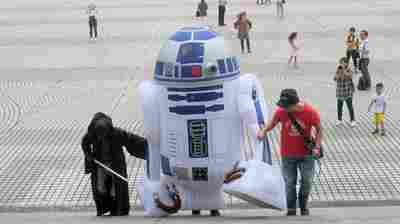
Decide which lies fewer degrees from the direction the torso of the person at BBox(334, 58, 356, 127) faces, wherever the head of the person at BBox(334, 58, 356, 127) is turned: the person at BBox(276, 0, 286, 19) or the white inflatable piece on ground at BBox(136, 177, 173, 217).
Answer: the white inflatable piece on ground

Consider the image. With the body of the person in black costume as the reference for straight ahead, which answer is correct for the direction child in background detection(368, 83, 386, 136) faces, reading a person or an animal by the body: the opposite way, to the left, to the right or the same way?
the same way

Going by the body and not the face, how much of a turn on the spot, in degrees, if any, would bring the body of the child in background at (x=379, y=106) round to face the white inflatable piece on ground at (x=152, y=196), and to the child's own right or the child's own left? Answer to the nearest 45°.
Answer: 0° — they already face it

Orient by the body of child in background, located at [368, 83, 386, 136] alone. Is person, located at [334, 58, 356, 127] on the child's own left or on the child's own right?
on the child's own right

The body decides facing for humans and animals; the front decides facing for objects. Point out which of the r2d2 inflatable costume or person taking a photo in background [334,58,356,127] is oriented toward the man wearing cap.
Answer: the person taking a photo in background

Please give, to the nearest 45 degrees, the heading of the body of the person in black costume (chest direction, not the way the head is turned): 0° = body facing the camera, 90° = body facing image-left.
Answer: approximately 0°

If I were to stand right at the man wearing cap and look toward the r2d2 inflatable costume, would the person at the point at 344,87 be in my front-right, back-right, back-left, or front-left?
back-right

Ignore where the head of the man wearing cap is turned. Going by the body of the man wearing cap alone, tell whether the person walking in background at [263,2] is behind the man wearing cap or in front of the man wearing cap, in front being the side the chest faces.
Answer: behind
